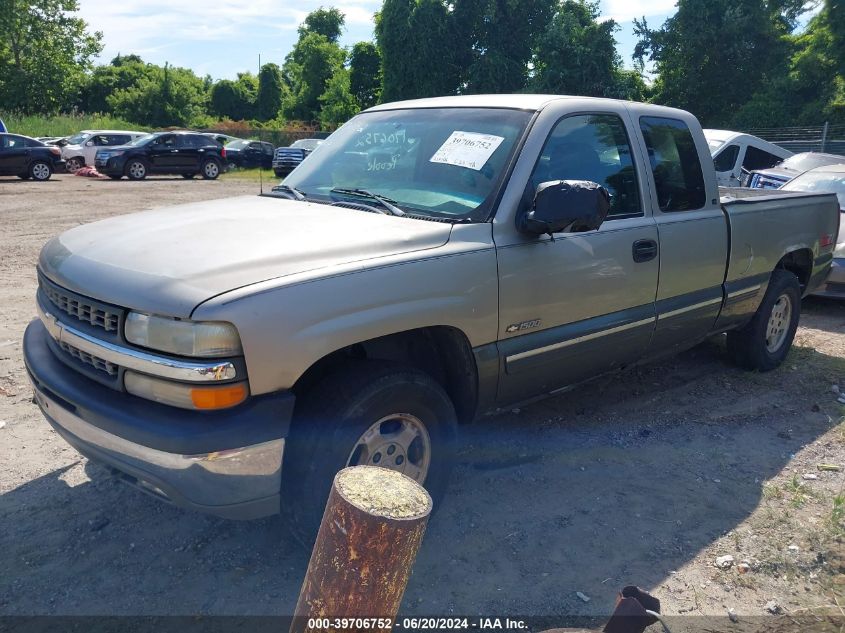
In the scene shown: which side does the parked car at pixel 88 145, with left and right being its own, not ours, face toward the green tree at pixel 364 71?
back

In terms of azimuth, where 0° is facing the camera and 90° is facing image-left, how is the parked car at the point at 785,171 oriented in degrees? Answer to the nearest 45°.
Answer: approximately 45°

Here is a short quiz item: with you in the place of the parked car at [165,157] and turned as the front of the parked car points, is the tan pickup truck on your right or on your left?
on your left

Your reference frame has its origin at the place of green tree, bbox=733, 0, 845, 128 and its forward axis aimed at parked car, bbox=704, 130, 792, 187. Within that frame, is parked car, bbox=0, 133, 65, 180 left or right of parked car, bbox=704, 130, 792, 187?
right

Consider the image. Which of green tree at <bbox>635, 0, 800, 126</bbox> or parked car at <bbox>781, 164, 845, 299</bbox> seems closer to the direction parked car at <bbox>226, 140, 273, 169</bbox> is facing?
the parked car

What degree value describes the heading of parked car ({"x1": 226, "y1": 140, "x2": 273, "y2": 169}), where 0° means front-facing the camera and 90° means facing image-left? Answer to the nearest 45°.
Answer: approximately 45°

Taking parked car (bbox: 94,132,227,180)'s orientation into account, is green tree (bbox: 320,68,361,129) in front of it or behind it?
behind

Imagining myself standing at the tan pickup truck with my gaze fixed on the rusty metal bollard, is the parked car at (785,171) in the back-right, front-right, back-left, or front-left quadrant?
back-left

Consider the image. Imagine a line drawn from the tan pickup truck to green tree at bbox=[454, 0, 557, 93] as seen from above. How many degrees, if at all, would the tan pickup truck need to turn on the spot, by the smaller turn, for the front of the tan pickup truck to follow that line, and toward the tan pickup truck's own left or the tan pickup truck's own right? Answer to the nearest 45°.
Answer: approximately 135° to the tan pickup truck's own right

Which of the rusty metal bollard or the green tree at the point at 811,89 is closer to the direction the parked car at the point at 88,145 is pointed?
the rusty metal bollard

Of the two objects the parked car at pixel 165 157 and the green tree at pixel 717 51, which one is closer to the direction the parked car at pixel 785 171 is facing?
the parked car
